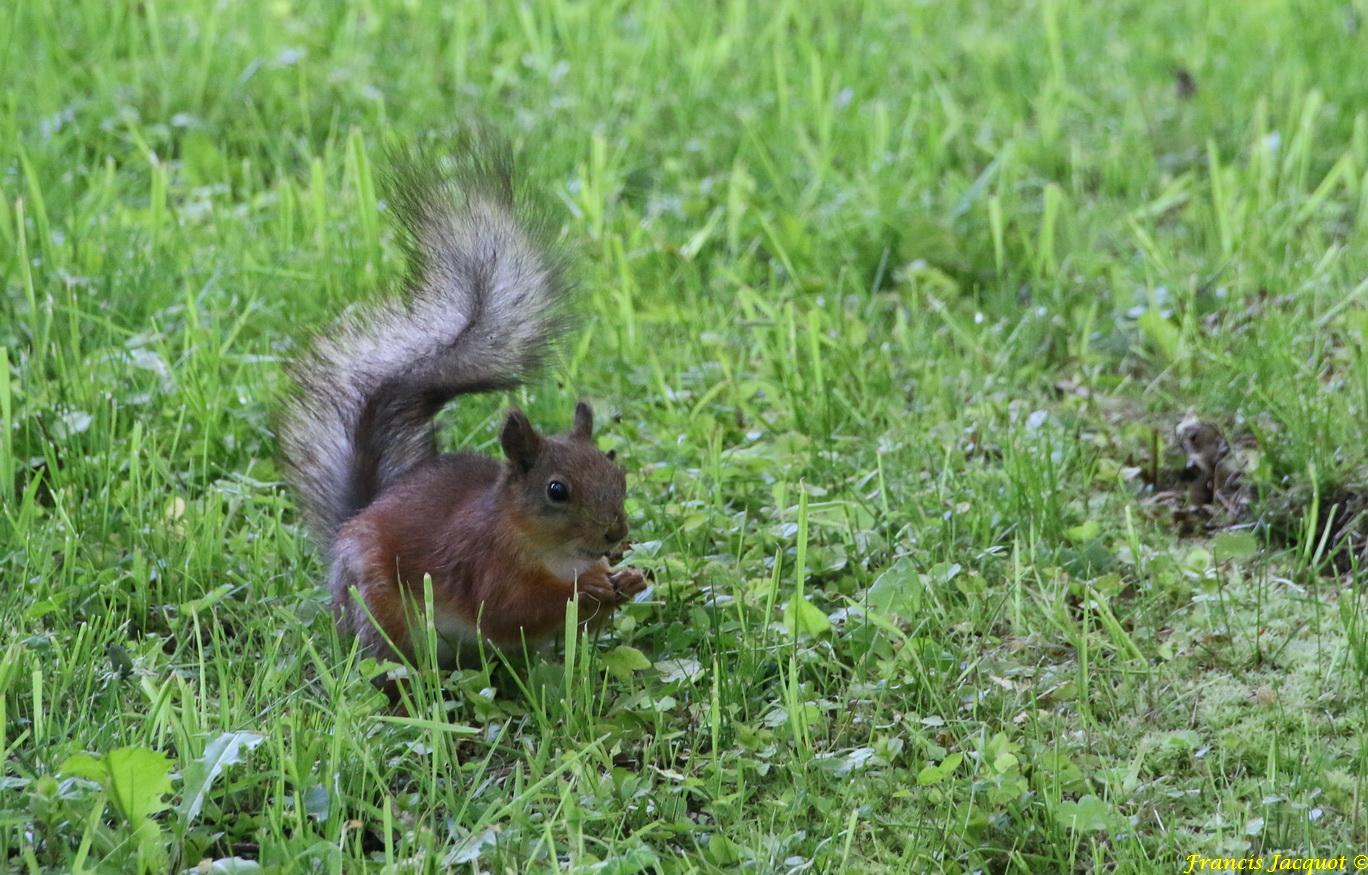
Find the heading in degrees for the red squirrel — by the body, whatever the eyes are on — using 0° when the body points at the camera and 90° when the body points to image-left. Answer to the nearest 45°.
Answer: approximately 315°
